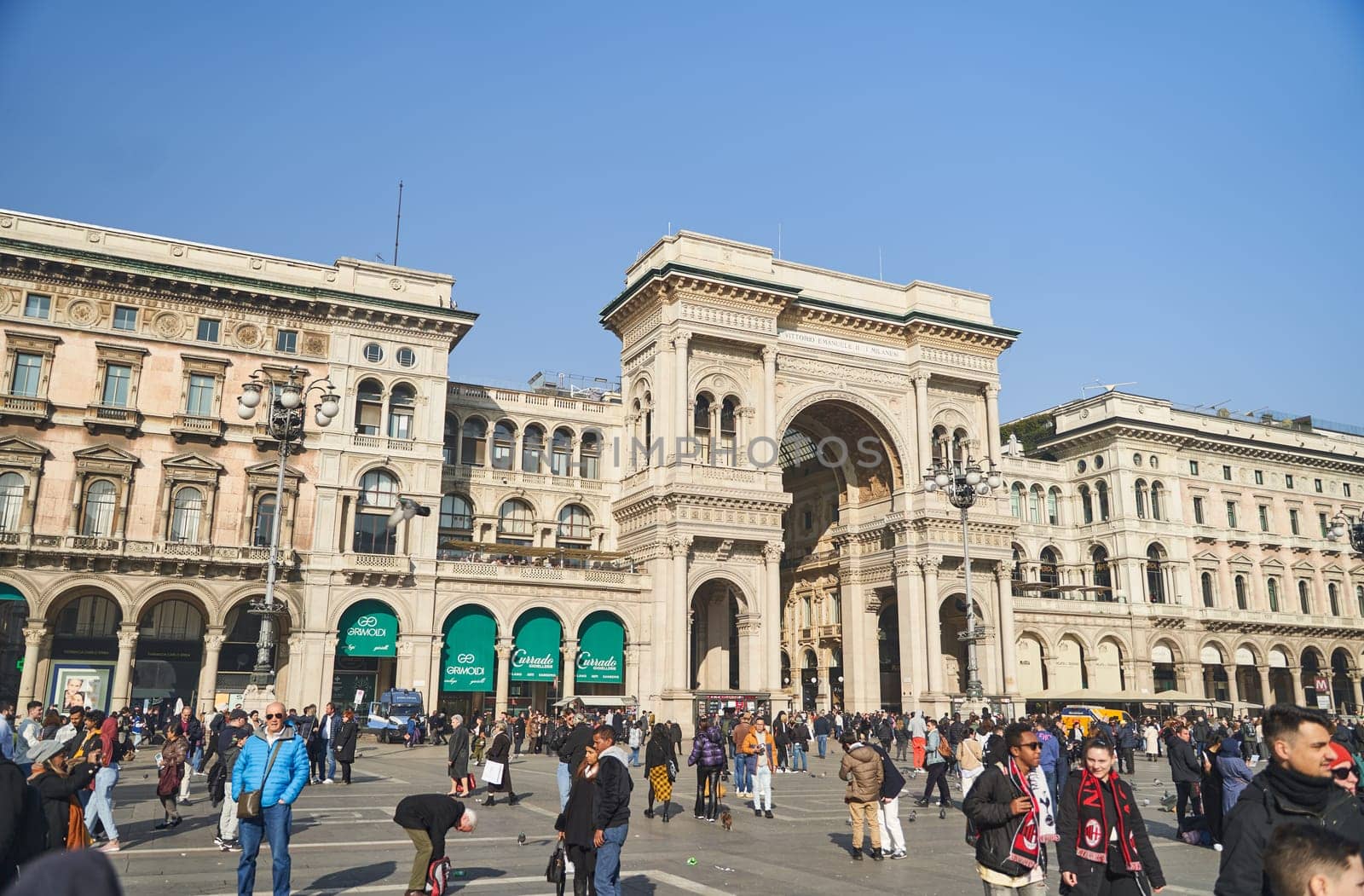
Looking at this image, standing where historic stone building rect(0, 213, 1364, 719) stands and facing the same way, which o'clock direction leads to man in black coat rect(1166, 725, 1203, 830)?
The man in black coat is roughly at 12 o'clock from the historic stone building.

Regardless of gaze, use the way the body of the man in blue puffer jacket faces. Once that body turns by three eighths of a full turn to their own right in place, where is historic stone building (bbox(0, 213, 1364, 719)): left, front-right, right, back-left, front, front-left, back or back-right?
front-right

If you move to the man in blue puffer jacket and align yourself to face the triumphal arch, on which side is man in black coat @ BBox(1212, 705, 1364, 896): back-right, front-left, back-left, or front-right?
back-right

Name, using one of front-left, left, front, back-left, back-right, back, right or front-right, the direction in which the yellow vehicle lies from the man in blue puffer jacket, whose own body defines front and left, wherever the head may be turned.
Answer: back-left

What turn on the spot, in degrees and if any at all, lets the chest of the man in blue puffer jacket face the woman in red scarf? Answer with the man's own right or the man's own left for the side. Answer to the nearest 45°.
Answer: approximately 45° to the man's own left

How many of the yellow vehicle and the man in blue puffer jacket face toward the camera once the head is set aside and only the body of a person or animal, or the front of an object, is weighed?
1

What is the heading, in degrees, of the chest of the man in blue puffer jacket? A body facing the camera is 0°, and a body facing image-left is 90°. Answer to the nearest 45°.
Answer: approximately 0°
